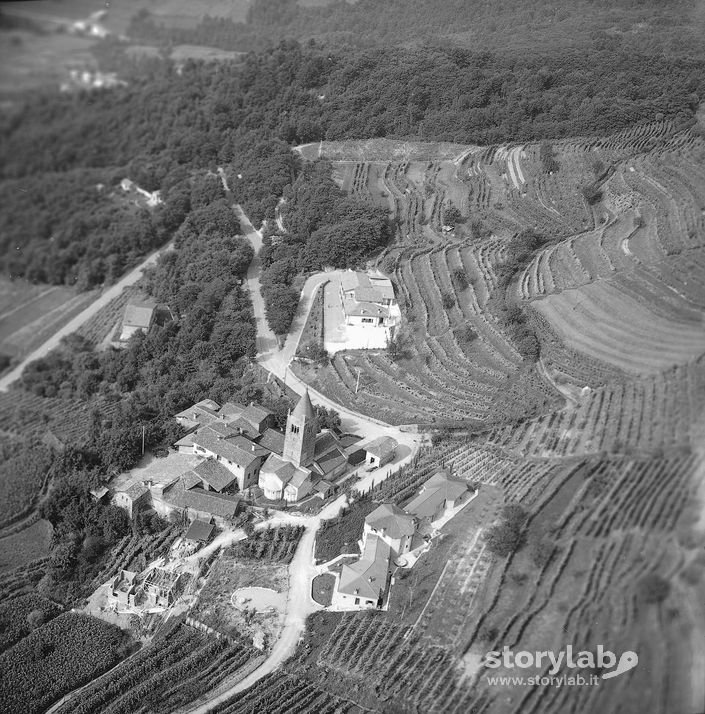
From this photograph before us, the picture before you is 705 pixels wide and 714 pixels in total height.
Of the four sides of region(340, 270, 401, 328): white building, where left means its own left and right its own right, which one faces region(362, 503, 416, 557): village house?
front

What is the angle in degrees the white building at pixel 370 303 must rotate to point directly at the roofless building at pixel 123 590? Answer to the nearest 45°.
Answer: approximately 45° to its right

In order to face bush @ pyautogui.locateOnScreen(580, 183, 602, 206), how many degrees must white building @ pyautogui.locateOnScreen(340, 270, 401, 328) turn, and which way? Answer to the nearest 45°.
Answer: approximately 90° to its left

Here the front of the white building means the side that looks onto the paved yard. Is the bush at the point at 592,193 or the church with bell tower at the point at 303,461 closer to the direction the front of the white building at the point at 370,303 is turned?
the church with bell tower

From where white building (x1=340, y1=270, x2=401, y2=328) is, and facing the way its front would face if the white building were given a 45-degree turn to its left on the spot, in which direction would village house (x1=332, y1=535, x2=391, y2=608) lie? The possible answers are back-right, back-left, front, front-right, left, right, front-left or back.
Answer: front-right

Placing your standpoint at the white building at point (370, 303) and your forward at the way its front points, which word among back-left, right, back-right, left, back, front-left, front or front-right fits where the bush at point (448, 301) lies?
left

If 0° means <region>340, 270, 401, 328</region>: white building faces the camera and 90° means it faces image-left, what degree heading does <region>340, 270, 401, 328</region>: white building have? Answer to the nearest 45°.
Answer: approximately 0°

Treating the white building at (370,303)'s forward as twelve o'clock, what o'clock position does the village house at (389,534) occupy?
The village house is roughly at 12 o'clock from the white building.

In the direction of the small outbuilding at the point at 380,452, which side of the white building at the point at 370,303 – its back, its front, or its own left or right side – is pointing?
front

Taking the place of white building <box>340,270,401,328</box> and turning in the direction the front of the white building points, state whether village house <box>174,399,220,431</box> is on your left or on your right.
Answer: on your right
